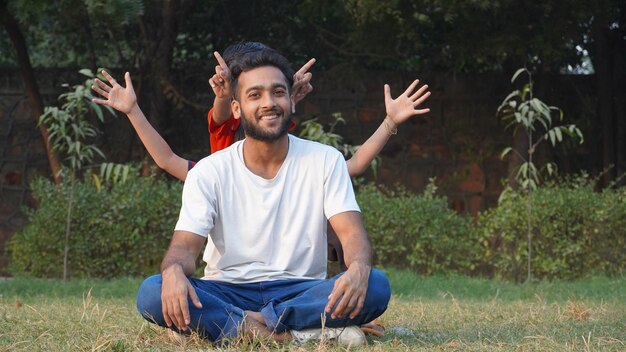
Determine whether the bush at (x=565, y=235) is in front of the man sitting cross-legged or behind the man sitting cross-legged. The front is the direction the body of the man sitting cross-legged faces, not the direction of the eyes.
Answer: behind

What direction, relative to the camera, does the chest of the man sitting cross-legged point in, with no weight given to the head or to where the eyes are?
toward the camera

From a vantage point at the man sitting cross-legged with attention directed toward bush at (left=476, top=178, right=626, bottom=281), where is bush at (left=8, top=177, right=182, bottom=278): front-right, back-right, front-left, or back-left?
front-left

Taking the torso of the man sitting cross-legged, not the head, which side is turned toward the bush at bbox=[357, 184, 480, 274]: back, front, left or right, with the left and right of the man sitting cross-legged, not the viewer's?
back

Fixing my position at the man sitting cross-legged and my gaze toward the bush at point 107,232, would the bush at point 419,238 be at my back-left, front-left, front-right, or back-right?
front-right

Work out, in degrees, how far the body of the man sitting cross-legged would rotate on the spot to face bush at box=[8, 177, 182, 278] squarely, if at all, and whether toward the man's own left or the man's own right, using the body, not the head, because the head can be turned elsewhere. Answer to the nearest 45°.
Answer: approximately 180°

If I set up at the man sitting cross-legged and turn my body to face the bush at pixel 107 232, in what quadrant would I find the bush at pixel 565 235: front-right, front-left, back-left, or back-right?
front-right
